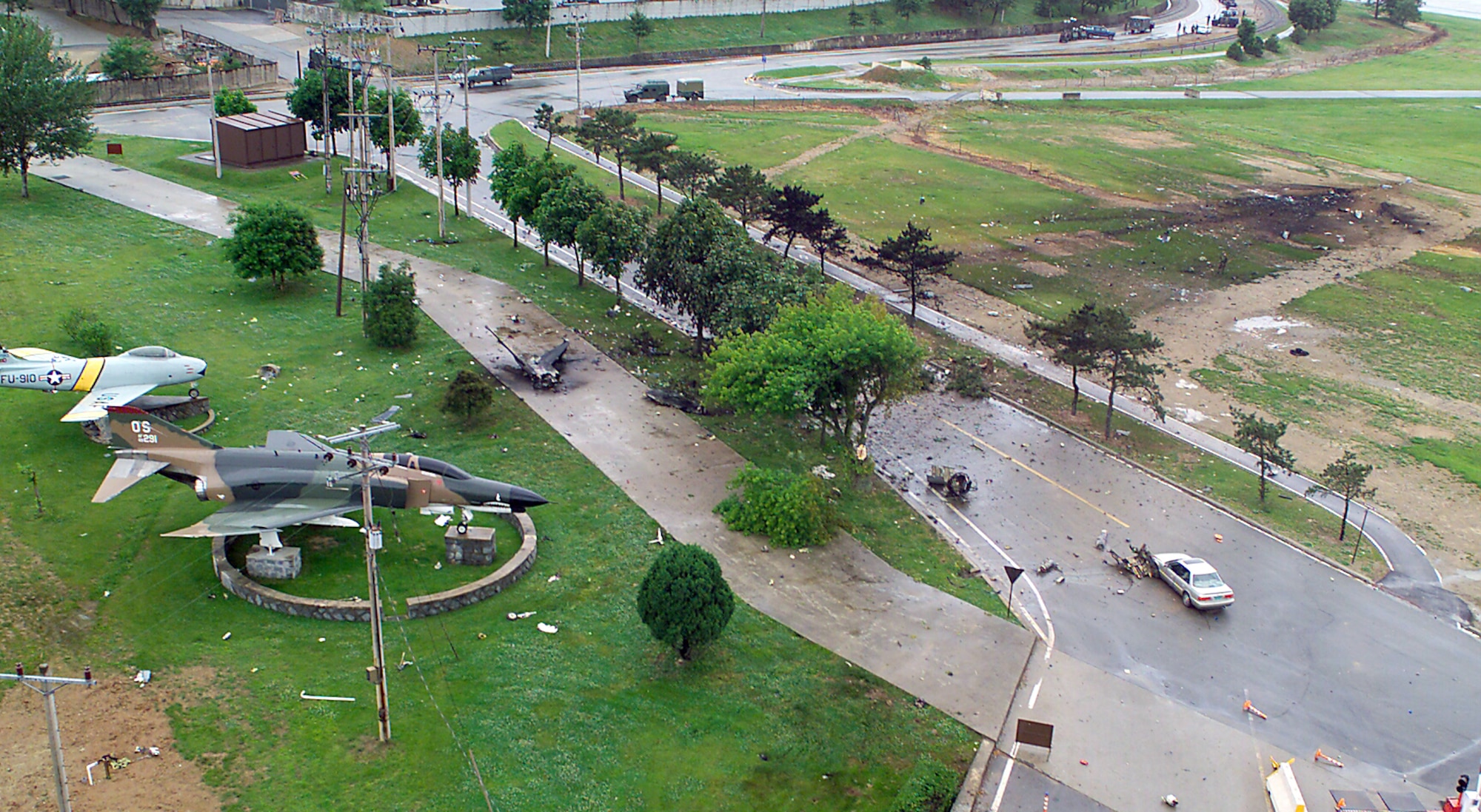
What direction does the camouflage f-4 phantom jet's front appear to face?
to the viewer's right

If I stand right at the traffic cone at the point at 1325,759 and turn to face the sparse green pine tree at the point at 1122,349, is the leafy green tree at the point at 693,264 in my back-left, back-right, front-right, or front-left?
front-left

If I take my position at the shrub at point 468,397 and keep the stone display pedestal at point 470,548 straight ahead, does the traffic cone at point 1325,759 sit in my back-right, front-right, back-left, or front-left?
front-left

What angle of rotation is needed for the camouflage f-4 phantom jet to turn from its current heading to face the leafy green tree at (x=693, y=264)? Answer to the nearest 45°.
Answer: approximately 45° to its left

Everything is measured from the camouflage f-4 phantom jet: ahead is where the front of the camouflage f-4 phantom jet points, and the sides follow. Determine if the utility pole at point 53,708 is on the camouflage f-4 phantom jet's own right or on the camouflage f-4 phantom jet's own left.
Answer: on the camouflage f-4 phantom jet's own right

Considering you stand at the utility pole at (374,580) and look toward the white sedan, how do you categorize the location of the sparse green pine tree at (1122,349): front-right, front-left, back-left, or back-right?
front-left

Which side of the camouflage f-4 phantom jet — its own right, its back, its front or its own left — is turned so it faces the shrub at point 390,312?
left

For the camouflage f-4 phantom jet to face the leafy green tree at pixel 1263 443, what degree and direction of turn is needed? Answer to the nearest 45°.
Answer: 0° — it already faces it

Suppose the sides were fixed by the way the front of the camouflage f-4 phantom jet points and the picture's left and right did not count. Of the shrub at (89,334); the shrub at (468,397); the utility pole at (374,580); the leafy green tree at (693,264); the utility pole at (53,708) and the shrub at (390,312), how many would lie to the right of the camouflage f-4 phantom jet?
2

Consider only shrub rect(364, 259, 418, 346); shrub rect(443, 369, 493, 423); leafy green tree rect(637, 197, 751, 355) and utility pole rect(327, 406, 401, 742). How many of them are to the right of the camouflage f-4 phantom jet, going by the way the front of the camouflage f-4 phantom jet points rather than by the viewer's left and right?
1
